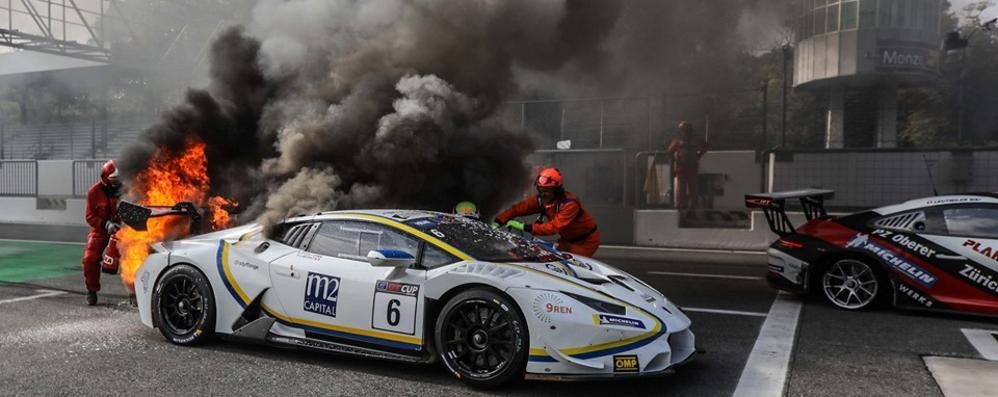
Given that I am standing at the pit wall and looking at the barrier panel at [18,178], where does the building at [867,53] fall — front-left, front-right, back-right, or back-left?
back-right

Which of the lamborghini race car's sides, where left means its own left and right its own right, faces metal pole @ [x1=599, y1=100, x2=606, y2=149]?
left

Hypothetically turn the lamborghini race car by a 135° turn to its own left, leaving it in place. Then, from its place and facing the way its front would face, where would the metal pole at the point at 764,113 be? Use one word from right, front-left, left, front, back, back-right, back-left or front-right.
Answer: front-right

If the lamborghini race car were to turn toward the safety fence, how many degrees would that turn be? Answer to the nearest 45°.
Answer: approximately 90° to its left

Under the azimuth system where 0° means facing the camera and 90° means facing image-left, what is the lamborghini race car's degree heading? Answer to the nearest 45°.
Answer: approximately 315°

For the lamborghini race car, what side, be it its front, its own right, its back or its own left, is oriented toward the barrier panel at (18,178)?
back

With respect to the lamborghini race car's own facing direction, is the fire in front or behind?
behind

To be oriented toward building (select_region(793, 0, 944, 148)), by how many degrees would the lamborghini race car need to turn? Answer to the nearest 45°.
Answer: approximately 90° to its left

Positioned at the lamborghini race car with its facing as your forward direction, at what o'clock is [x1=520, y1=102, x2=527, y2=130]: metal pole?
The metal pole is roughly at 8 o'clock from the lamborghini race car.

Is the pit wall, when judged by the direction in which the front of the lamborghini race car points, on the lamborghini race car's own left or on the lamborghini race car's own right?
on the lamborghini race car's own left
